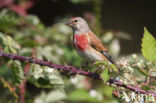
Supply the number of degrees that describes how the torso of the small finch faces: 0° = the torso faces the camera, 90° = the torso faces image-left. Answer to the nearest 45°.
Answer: approximately 45°

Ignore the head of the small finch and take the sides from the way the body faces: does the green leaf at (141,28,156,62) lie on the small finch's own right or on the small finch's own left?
on the small finch's own left

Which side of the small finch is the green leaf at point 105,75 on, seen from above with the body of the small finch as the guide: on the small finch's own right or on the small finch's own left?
on the small finch's own left

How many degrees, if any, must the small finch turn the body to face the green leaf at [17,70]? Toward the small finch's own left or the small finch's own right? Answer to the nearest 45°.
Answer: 0° — it already faces it
